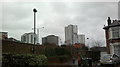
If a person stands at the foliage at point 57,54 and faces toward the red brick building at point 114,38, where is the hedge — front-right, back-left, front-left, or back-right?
back-right

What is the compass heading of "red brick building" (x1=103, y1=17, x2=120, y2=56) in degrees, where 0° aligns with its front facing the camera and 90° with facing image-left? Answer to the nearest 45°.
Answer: approximately 45°

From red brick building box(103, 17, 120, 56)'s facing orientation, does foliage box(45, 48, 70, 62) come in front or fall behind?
in front

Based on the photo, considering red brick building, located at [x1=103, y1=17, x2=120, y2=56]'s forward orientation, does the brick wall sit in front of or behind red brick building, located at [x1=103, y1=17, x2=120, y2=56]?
in front
